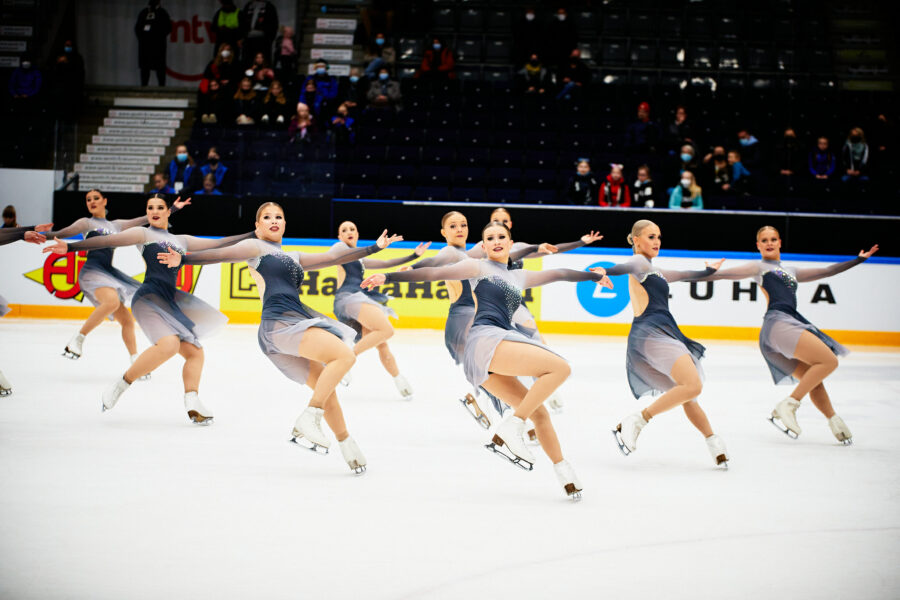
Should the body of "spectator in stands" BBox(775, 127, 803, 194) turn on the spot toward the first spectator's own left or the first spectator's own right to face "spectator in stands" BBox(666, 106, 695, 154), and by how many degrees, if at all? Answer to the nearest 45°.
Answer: approximately 90° to the first spectator's own right

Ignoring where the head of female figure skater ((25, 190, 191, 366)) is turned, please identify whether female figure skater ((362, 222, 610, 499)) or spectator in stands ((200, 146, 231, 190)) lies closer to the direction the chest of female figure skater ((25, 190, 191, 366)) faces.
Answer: the female figure skater

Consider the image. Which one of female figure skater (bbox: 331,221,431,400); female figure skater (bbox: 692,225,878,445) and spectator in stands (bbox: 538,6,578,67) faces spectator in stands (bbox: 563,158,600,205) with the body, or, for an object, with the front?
spectator in stands (bbox: 538,6,578,67)

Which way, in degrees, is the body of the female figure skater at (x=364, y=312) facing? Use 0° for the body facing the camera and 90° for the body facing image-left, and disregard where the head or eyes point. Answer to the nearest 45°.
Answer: approximately 315°

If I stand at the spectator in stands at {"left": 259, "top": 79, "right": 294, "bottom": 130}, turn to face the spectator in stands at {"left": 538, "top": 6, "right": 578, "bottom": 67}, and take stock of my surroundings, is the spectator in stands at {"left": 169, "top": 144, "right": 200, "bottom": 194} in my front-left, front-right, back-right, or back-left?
back-right

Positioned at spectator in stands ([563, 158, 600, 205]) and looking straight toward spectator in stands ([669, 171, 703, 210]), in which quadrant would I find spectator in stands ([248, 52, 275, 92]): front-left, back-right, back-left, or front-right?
back-left

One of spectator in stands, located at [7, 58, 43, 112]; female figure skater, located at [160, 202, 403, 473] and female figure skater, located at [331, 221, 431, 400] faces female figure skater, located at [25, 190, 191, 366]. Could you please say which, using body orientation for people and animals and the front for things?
the spectator in stands

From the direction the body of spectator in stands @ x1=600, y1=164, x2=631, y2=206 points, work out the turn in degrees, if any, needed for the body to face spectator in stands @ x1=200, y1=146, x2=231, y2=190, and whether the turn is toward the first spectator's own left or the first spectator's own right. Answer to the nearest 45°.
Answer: approximately 90° to the first spectator's own right
